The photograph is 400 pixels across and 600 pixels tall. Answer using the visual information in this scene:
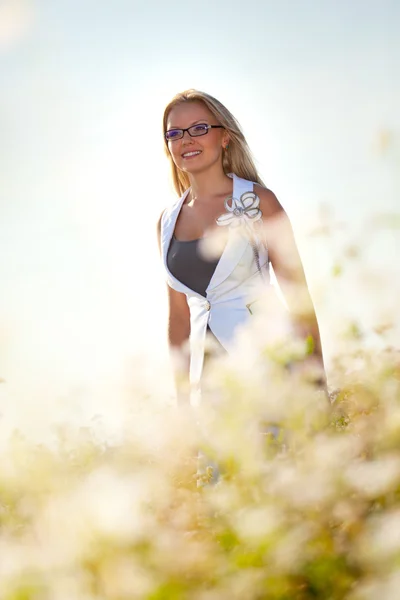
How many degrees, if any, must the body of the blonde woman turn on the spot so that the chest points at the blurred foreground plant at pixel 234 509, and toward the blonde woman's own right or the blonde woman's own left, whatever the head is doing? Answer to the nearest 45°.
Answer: approximately 45° to the blonde woman's own left

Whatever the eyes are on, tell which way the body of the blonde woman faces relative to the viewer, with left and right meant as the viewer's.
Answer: facing the viewer and to the left of the viewer
